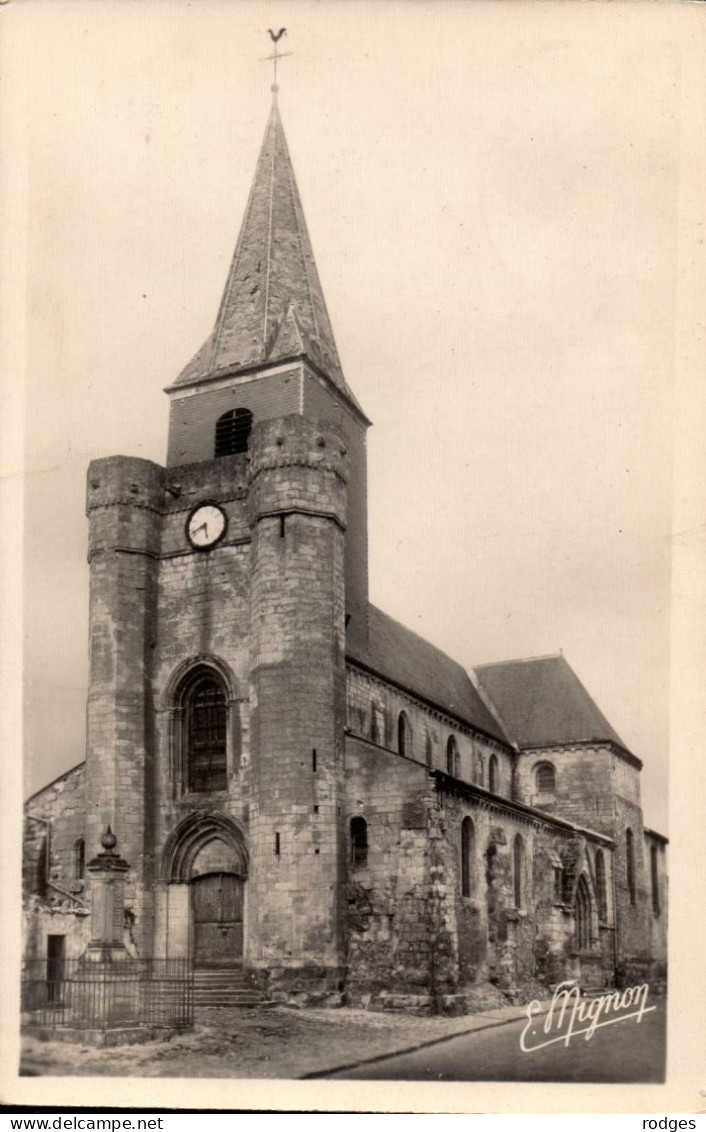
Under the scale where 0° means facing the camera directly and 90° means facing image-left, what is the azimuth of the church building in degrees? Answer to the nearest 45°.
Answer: approximately 45°

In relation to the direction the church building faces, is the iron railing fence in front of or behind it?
in front
